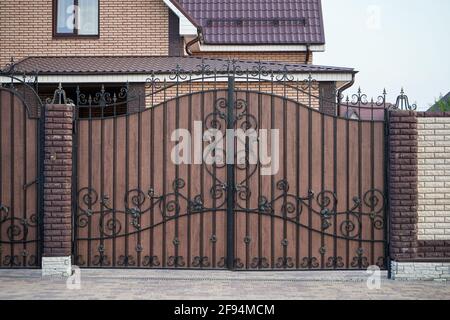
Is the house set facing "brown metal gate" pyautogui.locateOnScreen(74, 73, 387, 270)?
yes

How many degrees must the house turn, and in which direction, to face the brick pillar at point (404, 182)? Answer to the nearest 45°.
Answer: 0° — it already faces it

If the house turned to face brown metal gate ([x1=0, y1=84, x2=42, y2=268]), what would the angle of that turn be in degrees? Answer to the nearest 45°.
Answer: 0° — it already faces it

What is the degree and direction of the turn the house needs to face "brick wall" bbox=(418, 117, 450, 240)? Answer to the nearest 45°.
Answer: approximately 45° to its left

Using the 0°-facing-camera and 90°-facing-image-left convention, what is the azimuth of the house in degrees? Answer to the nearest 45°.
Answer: approximately 0°
